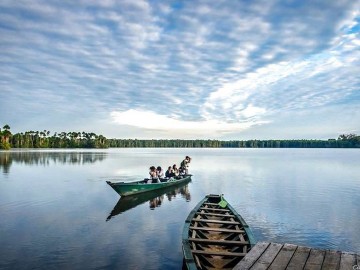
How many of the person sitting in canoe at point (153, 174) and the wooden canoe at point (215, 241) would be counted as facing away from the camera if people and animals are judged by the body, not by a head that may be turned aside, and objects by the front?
1

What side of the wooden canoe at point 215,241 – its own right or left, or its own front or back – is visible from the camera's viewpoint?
back

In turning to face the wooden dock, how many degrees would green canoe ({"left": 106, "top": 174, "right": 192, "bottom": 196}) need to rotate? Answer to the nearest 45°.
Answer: approximately 45° to its left

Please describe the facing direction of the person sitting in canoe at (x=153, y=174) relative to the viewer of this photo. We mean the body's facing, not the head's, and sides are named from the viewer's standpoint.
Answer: facing the viewer and to the left of the viewer

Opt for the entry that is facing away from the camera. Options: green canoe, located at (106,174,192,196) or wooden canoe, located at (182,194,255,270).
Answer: the wooden canoe

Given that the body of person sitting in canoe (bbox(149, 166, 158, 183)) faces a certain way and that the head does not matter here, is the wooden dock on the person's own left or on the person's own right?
on the person's own left

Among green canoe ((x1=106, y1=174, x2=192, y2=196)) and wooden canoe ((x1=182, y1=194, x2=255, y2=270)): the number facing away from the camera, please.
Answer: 1

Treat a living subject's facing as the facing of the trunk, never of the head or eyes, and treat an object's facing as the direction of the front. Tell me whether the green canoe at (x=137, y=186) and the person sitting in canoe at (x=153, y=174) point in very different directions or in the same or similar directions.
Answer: same or similar directions
